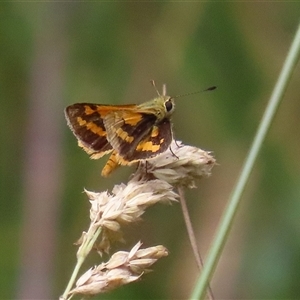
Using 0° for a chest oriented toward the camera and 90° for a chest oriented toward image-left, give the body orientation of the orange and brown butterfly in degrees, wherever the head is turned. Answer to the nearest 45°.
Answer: approximately 270°
